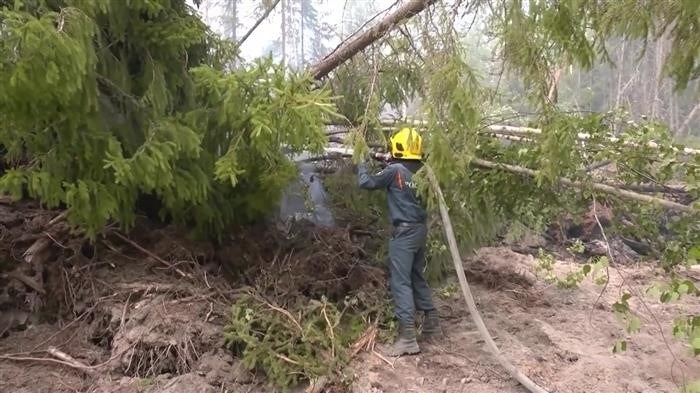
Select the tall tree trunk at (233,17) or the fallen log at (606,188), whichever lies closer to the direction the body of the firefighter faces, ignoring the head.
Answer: the tall tree trunk

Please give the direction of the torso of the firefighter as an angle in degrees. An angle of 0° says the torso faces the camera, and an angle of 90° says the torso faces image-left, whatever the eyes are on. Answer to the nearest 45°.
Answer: approximately 135°

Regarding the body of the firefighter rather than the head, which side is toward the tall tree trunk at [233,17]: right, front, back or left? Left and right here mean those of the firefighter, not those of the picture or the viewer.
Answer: front
